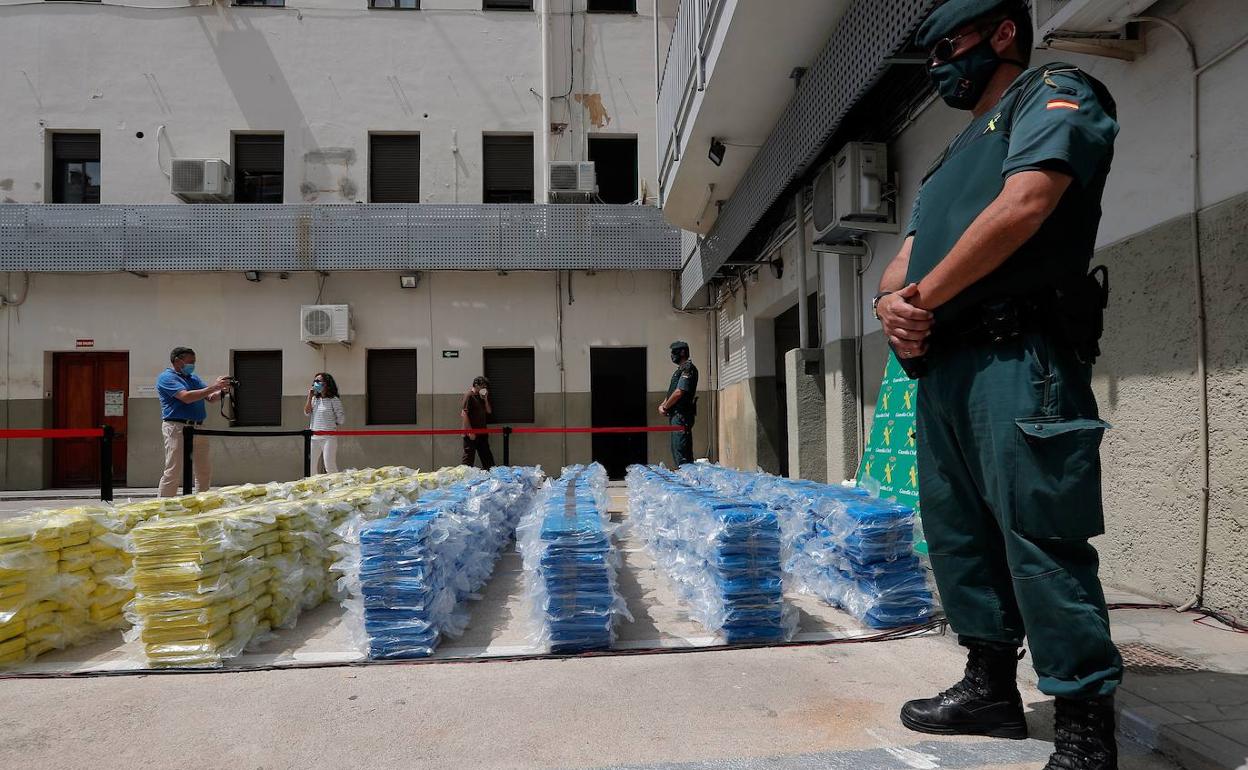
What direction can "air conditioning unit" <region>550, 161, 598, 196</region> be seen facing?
toward the camera

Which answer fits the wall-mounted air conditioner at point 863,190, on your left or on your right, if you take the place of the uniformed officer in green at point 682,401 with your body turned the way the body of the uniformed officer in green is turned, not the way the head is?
on your left

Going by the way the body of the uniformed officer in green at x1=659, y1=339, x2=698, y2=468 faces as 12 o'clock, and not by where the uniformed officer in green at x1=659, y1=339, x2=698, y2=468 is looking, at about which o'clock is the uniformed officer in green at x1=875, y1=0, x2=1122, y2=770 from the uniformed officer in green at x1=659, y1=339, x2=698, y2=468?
the uniformed officer in green at x1=875, y1=0, x2=1122, y2=770 is roughly at 9 o'clock from the uniformed officer in green at x1=659, y1=339, x2=698, y2=468.

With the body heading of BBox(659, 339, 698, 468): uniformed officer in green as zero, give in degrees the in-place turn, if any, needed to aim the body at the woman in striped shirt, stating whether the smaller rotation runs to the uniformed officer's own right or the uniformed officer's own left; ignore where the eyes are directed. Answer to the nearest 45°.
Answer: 0° — they already face them

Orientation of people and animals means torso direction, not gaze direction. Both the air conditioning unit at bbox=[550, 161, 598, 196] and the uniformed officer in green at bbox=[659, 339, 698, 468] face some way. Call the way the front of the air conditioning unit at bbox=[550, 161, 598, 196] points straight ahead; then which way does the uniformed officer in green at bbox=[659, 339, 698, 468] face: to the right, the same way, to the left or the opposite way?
to the right

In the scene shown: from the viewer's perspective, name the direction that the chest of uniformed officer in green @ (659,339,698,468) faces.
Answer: to the viewer's left

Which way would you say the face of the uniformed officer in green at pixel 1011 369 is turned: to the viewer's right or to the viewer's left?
to the viewer's left

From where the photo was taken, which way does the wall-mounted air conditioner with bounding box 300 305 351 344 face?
toward the camera

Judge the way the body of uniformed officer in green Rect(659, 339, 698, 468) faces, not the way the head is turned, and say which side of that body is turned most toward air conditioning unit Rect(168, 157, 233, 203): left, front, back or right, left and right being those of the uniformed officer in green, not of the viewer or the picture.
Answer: front

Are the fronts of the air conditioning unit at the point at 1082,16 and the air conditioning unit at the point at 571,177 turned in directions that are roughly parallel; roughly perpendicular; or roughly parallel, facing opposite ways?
roughly perpendicular

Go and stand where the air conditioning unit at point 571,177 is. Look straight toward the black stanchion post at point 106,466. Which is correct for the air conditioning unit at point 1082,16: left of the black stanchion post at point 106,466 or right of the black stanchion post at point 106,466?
left
